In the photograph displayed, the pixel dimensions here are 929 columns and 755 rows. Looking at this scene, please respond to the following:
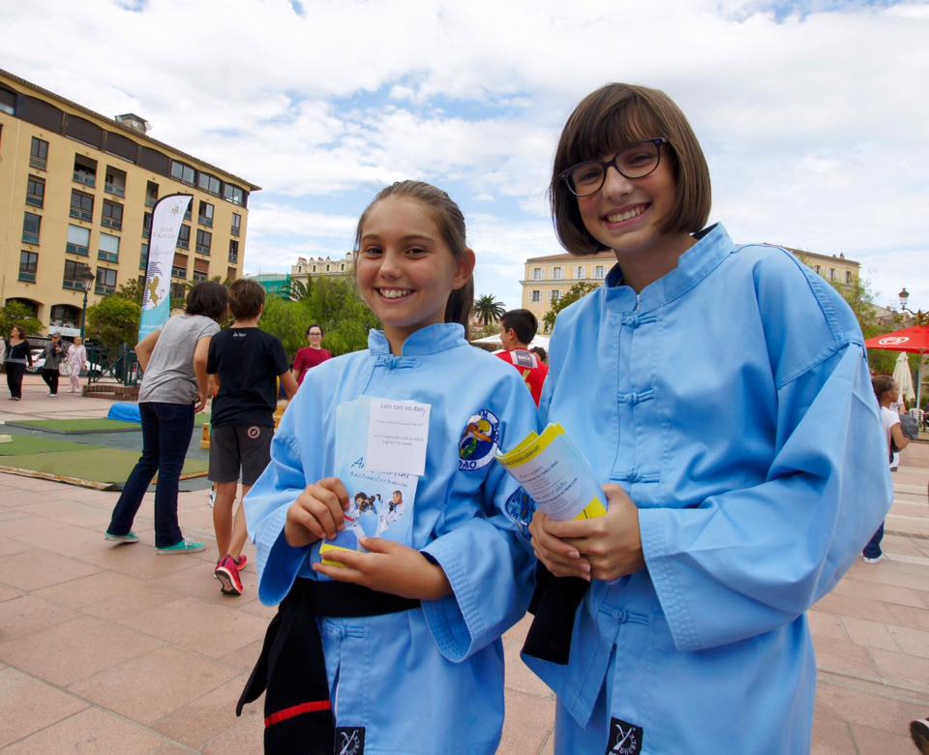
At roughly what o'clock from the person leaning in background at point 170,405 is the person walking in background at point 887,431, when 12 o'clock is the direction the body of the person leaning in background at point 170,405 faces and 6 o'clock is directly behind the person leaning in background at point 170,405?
the person walking in background at point 887,431 is roughly at 2 o'clock from the person leaning in background at point 170,405.

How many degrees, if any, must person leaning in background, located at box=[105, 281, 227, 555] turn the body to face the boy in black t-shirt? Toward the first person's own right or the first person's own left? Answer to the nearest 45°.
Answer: approximately 90° to the first person's own right

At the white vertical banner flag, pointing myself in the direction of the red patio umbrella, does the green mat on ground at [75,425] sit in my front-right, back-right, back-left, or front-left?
back-right

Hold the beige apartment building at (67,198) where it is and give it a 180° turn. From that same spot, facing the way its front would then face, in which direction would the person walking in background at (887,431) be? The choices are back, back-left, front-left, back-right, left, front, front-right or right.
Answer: back-left

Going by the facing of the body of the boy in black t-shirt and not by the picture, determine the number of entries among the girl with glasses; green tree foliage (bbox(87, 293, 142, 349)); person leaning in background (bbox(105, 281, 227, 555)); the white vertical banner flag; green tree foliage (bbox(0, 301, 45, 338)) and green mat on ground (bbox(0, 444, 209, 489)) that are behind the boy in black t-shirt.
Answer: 1

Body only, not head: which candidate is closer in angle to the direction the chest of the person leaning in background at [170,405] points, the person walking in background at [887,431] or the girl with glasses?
the person walking in background

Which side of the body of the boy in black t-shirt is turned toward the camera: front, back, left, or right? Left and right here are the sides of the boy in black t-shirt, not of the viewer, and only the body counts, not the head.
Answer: back

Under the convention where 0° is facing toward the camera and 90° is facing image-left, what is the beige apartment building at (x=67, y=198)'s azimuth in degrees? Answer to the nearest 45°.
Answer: approximately 315°

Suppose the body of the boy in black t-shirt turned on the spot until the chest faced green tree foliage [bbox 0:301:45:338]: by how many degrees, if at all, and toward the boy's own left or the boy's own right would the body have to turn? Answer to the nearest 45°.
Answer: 0° — they already face it

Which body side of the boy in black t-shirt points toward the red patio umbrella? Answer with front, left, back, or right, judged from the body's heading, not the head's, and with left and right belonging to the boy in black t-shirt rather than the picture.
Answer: right

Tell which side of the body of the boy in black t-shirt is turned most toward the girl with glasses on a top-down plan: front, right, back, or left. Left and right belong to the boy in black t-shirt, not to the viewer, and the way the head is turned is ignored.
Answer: back

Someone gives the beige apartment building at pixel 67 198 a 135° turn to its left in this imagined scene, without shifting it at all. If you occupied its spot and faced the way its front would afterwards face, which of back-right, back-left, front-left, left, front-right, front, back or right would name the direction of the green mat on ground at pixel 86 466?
back

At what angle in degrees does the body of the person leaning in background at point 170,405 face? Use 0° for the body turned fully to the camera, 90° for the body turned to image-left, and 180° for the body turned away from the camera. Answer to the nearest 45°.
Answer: approximately 225°

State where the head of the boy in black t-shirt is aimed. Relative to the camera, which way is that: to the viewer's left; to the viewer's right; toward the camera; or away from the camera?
away from the camera

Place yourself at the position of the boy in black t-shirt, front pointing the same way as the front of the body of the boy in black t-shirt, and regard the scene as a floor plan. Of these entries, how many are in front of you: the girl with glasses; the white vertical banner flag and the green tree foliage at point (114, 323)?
2

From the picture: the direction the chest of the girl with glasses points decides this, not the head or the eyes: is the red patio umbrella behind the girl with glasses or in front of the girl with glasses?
behind

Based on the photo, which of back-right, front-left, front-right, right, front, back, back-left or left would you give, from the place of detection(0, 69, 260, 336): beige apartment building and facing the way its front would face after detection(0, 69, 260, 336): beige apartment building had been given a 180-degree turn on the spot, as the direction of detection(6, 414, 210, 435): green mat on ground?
back-left

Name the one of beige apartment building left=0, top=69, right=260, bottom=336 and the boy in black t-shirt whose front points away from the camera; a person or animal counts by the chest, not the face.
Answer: the boy in black t-shirt

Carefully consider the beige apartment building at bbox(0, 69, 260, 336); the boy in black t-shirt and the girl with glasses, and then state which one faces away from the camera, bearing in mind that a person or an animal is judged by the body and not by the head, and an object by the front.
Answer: the boy in black t-shirt

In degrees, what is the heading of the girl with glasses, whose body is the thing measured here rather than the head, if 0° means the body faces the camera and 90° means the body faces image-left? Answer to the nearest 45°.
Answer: approximately 45°
